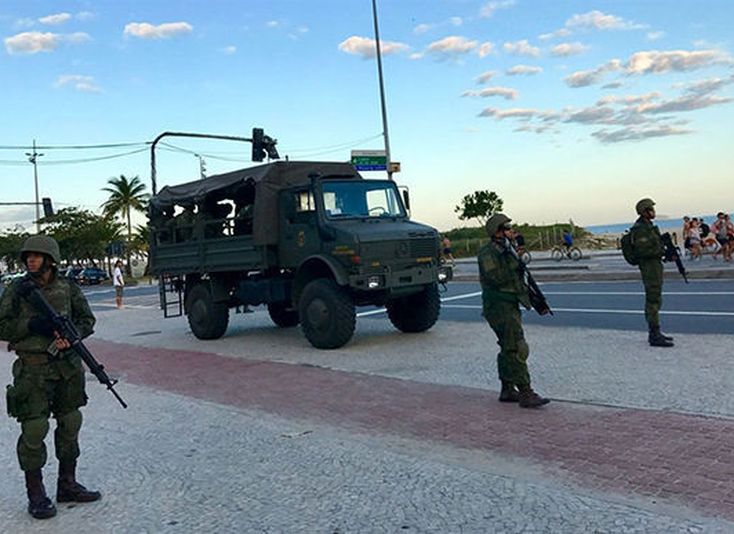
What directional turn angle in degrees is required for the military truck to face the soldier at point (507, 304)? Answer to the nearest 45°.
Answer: approximately 45° to its right

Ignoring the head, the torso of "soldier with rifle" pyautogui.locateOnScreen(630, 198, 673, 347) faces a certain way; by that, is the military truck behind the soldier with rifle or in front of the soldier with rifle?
behind

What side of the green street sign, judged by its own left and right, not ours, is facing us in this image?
front

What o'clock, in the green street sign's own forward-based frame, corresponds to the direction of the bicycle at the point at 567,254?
The bicycle is roughly at 8 o'clock from the green street sign.

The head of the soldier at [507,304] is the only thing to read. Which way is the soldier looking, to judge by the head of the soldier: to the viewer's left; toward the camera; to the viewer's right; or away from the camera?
to the viewer's right

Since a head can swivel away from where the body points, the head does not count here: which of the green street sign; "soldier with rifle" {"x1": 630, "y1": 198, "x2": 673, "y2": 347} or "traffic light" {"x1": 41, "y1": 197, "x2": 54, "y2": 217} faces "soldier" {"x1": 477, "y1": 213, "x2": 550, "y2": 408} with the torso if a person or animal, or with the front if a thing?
the green street sign

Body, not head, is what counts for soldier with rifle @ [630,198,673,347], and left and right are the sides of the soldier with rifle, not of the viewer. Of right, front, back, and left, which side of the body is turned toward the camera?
right

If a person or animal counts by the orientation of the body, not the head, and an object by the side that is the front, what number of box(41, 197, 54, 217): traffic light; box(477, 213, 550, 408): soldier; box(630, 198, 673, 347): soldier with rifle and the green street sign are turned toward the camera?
1

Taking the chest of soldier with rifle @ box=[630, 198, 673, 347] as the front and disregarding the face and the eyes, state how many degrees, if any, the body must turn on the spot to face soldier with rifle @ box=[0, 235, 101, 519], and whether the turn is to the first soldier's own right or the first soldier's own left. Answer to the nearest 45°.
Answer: approximately 135° to the first soldier's own right

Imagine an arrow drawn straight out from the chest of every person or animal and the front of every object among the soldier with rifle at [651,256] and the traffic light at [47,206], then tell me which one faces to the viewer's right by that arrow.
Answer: the soldier with rifle

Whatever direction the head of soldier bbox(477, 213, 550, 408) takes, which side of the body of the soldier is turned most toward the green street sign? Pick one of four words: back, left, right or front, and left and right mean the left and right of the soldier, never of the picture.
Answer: left
